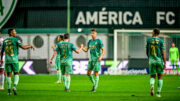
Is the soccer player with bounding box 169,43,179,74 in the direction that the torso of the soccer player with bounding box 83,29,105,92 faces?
no

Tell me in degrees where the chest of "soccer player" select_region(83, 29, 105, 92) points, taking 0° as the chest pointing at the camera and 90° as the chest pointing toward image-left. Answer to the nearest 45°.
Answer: approximately 45°

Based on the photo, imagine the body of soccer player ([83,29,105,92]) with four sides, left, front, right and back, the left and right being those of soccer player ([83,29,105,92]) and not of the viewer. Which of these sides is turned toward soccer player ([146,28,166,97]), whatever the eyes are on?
left

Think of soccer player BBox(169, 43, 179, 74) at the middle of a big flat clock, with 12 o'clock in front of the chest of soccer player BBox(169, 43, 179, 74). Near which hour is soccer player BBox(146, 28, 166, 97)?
soccer player BBox(146, 28, 166, 97) is roughly at 12 o'clock from soccer player BBox(169, 43, 179, 74).

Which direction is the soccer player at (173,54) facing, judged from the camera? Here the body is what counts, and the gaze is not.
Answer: toward the camera

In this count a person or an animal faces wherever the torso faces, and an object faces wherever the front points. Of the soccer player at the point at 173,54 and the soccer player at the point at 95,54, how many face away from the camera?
0
